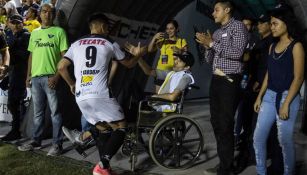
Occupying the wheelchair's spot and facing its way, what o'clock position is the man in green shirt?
The man in green shirt is roughly at 1 o'clock from the wheelchair.

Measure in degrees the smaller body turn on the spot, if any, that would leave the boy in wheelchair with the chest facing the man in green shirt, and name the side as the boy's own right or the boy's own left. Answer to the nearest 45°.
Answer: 0° — they already face them

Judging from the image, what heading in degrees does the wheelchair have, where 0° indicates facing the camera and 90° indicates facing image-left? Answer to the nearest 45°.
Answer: approximately 90°

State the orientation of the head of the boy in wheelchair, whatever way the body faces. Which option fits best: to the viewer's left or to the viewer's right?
to the viewer's left

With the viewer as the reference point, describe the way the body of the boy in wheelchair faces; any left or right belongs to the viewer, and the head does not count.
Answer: facing to the left of the viewer
